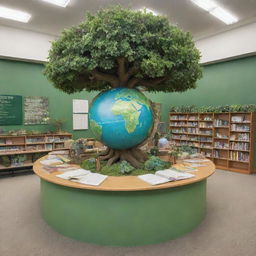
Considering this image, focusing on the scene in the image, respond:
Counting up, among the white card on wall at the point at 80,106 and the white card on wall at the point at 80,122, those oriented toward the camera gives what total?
2

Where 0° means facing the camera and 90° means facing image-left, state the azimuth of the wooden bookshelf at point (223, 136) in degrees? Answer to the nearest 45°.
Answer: approximately 45°

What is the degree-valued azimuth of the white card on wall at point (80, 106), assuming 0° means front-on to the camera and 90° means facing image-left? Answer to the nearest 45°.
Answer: approximately 0°

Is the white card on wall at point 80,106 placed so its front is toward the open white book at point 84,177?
yes

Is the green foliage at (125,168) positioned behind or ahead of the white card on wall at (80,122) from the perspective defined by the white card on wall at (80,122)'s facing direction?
ahead

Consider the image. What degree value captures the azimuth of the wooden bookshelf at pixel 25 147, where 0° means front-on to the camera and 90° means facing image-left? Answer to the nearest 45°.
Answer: approximately 315°

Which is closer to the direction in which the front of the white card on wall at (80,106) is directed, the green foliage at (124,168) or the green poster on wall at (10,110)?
the green foliage

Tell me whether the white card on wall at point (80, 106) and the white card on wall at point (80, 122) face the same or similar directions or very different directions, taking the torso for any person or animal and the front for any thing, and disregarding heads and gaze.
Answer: same or similar directions

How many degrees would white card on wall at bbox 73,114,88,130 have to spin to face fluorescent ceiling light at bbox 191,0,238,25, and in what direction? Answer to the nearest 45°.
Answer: approximately 45° to its left

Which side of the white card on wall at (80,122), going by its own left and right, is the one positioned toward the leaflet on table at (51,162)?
front

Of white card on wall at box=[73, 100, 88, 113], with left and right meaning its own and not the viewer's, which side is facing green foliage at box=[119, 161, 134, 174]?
front

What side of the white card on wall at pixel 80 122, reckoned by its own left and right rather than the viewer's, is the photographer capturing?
front
